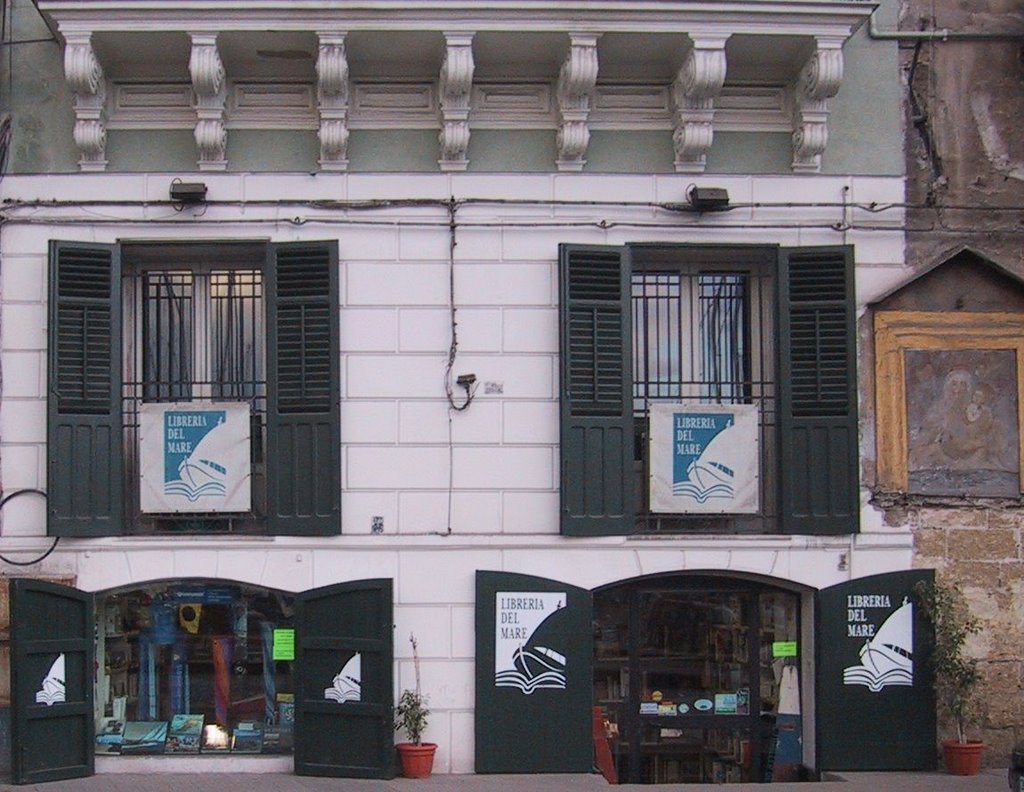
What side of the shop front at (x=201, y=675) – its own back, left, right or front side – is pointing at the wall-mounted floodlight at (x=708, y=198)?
left

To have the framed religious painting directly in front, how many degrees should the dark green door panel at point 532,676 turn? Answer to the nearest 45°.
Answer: approximately 90° to its left

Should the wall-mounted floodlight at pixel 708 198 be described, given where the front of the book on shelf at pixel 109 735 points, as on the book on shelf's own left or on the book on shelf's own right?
on the book on shelf's own left

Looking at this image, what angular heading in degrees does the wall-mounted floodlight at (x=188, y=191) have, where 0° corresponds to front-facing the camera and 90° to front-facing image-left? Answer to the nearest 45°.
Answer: approximately 0°

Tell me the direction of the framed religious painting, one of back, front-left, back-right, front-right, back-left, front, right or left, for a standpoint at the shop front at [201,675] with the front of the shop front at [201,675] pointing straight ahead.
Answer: left
